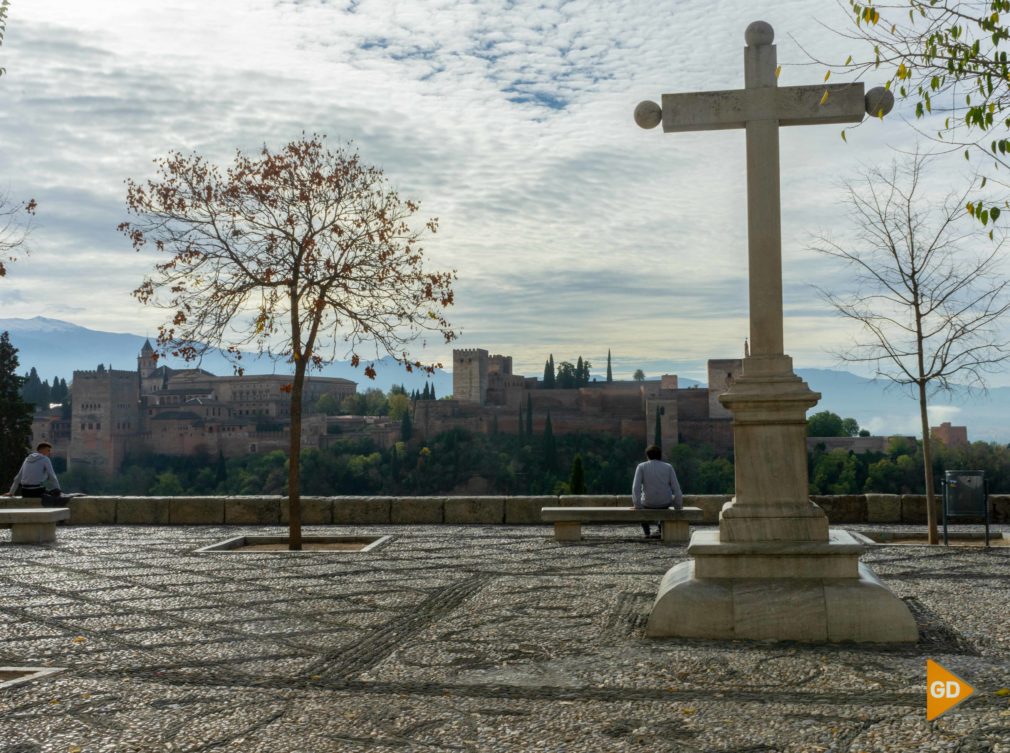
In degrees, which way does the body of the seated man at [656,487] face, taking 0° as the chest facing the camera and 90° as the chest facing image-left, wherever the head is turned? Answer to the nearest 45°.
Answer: approximately 180°

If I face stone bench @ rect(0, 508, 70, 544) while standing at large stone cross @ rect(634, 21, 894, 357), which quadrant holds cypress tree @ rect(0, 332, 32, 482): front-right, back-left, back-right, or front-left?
front-right

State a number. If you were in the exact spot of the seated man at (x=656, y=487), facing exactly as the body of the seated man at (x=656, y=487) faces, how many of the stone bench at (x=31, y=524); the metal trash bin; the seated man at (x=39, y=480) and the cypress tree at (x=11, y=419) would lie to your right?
1

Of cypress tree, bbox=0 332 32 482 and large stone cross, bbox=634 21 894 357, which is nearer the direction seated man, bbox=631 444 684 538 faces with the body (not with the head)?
the cypress tree

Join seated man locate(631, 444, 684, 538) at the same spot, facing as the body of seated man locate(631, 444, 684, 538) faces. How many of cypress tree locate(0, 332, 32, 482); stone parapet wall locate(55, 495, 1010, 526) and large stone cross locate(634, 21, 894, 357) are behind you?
1

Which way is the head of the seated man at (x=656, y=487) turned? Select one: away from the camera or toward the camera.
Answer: away from the camera

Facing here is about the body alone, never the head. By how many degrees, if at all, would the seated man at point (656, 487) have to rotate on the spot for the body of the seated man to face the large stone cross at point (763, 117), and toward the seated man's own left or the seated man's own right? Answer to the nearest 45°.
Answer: approximately 180°

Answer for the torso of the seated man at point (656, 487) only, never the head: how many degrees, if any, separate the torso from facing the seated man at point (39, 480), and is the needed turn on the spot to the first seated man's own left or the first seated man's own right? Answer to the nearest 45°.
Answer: approximately 90° to the first seated man's own left

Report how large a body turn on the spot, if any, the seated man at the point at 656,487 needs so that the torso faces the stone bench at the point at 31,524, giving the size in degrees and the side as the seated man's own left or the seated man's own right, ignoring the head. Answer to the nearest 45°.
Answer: approximately 90° to the seated man's own left

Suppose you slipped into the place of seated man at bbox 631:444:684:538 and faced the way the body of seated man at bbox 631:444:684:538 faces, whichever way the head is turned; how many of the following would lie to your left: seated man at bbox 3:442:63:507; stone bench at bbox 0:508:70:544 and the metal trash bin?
2

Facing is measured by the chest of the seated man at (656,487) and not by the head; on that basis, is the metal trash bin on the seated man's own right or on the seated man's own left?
on the seated man's own right
